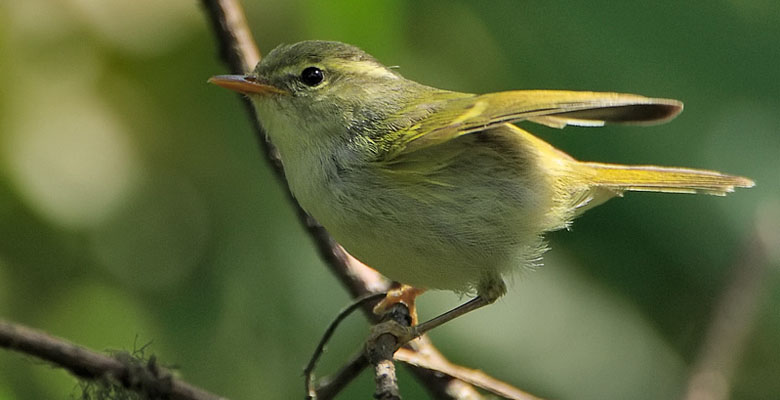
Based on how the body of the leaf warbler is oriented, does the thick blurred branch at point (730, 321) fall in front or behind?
behind

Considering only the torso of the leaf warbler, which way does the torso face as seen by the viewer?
to the viewer's left
